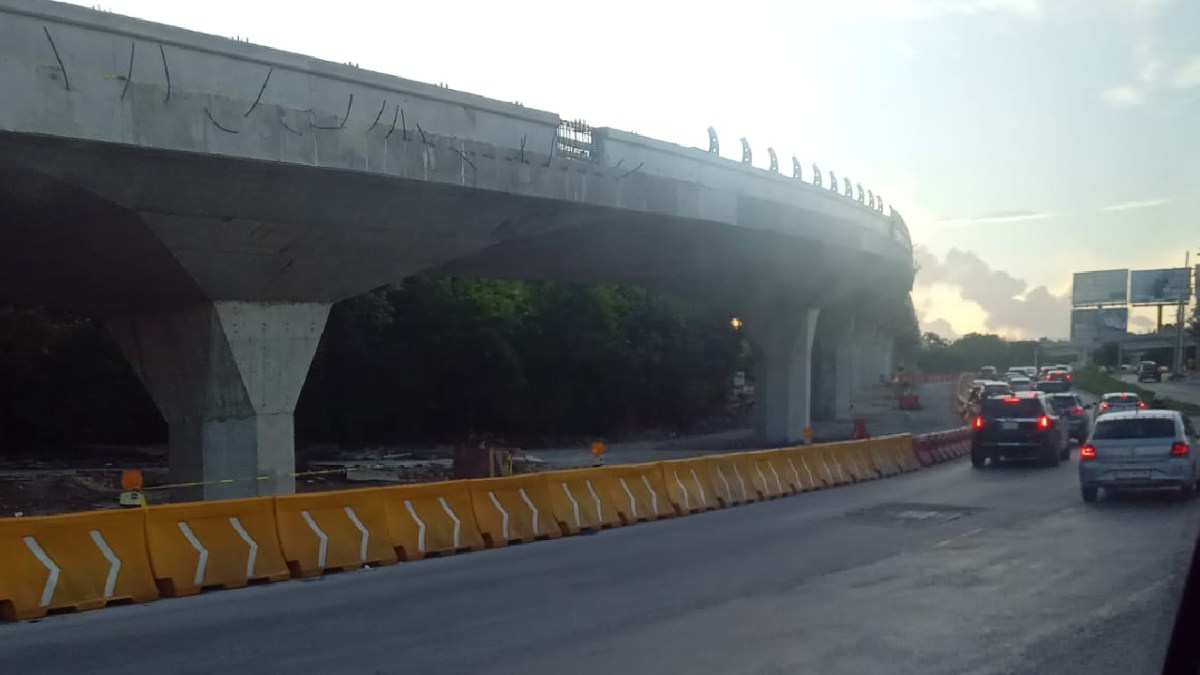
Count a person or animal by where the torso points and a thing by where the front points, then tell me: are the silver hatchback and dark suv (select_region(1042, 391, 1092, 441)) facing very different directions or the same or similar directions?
same or similar directions

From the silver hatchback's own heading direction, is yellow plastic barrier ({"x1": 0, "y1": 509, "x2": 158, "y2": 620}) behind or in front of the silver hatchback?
behind

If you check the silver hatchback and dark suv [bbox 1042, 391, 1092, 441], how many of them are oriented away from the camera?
2

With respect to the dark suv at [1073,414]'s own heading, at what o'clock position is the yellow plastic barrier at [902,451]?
The yellow plastic barrier is roughly at 7 o'clock from the dark suv.

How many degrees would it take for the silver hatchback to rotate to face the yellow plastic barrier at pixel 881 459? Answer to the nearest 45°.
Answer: approximately 45° to its left

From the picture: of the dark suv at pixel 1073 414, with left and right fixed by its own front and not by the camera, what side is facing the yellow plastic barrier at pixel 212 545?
back

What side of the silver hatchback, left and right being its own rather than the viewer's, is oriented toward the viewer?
back

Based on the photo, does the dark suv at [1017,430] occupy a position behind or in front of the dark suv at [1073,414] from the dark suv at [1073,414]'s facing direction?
behind

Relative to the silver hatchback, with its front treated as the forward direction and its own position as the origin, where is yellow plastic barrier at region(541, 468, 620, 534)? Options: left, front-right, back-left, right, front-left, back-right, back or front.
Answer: back-left

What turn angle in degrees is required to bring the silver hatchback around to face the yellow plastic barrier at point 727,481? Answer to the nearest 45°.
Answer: approximately 90° to its left

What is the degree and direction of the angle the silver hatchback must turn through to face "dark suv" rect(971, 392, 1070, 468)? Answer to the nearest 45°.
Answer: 0° — it already faces it

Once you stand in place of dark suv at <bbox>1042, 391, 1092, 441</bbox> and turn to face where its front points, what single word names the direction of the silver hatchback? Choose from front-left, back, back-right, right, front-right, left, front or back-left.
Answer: back

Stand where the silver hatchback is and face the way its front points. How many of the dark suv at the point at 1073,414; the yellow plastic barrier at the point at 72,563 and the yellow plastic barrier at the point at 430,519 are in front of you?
1

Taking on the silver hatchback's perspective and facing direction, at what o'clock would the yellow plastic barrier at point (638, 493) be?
The yellow plastic barrier is roughly at 8 o'clock from the silver hatchback.

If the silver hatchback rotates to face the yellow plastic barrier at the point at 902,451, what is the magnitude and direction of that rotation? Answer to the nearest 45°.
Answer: approximately 45° to its left

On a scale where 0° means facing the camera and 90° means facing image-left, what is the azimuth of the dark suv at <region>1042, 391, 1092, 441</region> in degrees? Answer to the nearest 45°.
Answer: approximately 180°

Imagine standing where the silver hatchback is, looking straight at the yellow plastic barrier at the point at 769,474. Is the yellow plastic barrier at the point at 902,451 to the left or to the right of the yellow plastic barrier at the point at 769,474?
right
